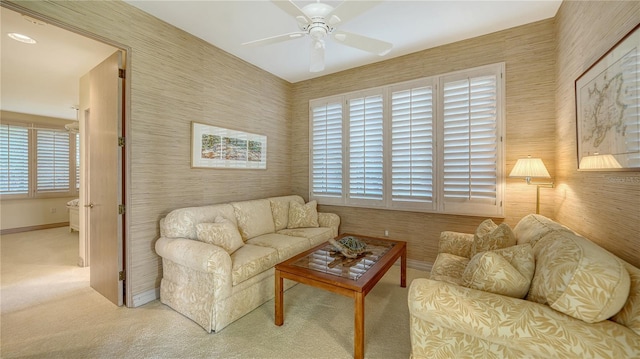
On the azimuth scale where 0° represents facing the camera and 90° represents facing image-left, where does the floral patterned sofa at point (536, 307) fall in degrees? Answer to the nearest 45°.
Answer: approximately 90°

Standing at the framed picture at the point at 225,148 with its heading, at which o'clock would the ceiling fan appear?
The ceiling fan is roughly at 1 o'clock from the framed picture.

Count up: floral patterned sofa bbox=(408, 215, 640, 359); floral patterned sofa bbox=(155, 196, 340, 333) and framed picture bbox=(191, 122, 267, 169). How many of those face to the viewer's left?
1

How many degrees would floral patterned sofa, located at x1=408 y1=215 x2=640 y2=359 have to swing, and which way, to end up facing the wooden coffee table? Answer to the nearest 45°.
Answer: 0° — it already faces it

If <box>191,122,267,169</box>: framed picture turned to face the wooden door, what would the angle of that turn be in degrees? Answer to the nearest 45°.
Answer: approximately 135° to its right

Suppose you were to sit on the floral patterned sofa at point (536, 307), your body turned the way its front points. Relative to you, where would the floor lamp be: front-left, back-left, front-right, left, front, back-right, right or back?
right

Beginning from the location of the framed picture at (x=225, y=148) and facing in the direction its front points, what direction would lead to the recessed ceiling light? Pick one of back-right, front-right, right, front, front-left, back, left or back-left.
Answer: back-right

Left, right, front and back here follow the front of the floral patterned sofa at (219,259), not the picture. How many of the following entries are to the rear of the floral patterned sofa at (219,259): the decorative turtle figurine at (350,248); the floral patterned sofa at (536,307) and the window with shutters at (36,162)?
1

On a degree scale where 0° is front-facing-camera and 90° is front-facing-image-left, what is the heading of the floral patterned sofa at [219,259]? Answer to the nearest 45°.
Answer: approximately 315°

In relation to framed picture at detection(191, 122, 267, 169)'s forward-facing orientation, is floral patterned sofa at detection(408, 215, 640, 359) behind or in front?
in front

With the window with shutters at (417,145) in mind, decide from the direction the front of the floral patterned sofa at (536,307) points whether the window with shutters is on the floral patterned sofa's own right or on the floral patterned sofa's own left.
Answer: on the floral patterned sofa's own right

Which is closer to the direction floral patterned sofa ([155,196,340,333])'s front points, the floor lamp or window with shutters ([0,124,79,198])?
the floor lamp

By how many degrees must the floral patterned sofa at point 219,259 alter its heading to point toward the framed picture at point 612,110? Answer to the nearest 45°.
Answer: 0° — it already faces it

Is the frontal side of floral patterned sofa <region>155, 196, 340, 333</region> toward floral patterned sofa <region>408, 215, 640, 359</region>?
yes

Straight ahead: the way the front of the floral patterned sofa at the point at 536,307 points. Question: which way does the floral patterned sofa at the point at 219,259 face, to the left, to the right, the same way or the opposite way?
the opposite way

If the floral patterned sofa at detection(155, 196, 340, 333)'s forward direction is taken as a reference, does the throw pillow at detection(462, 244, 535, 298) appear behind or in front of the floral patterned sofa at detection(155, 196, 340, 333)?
in front
